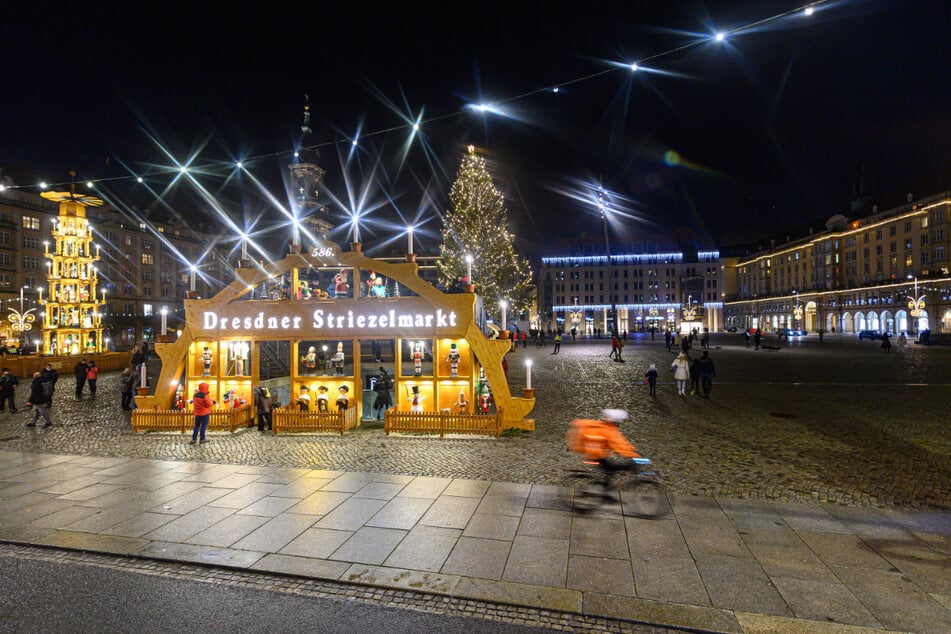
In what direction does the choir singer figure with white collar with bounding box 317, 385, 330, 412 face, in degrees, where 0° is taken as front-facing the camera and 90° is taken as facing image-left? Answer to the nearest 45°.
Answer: approximately 0°

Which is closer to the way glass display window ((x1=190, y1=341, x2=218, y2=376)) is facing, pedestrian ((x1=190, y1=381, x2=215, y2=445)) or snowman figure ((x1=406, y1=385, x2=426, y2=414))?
the pedestrian

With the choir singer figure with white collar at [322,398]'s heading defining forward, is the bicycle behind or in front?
in front

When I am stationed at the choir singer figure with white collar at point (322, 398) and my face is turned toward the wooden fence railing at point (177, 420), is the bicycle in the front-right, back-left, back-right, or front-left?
back-left

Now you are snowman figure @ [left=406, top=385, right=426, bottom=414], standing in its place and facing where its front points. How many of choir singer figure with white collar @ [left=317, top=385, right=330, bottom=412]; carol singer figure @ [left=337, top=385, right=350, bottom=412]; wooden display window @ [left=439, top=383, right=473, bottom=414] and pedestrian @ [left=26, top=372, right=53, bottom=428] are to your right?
3

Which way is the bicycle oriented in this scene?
to the viewer's right

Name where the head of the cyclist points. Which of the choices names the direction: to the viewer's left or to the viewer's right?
to the viewer's right

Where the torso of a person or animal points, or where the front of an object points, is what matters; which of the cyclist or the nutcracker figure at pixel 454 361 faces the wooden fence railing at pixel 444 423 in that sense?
the nutcracker figure

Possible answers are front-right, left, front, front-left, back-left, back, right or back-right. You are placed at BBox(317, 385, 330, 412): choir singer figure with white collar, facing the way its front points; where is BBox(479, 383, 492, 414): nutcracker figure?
left

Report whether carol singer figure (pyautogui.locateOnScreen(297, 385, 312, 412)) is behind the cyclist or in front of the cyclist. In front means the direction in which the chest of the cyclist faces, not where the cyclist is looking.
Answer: behind

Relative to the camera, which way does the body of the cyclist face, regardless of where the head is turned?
to the viewer's right

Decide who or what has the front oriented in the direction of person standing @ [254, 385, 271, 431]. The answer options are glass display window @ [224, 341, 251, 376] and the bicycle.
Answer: the glass display window
